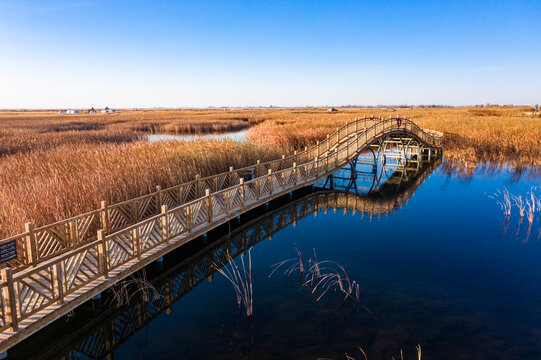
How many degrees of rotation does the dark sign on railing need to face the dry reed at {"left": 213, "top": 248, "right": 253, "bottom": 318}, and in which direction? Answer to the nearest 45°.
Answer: approximately 45° to its left

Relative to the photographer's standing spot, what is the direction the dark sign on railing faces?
facing the viewer and to the right of the viewer

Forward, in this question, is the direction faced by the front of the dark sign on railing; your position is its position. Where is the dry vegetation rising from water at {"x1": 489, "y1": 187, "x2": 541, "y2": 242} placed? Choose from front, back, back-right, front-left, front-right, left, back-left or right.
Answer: front-left

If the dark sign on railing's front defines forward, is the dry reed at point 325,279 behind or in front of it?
in front

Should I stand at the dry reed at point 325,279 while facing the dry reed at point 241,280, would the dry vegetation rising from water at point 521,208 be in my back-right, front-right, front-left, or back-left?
back-right

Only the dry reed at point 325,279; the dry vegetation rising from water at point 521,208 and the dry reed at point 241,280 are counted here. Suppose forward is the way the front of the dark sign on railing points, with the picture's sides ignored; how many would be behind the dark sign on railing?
0
